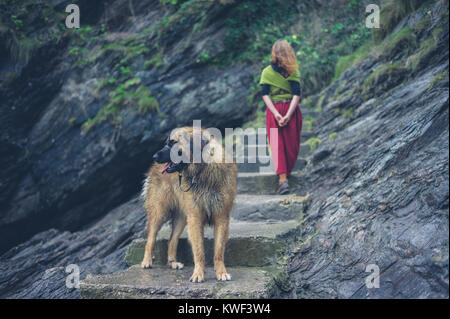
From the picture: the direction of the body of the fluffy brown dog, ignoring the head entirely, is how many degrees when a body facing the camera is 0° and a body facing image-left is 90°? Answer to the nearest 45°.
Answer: approximately 315°

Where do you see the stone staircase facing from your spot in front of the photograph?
facing the viewer
